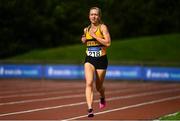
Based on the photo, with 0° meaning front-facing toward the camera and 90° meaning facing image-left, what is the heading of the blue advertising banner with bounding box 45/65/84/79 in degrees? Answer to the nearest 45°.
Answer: approximately 0°

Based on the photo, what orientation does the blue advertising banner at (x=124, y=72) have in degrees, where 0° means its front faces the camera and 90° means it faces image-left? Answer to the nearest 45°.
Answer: approximately 0°

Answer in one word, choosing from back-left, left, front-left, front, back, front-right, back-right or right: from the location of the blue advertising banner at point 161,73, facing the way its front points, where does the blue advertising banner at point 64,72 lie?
right

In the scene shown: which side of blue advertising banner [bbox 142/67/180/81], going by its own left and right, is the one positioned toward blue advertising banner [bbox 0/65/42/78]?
right

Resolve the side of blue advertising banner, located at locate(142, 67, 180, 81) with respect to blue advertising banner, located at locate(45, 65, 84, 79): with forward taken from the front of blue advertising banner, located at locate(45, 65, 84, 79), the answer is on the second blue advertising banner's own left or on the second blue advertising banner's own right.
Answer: on the second blue advertising banner's own left

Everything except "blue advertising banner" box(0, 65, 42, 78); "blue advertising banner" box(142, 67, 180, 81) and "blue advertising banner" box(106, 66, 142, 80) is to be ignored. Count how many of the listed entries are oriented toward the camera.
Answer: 3

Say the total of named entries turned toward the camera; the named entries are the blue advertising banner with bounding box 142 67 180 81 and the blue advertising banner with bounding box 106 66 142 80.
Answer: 2

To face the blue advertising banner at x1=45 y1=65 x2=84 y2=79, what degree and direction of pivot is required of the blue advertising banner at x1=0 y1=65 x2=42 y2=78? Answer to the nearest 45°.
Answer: approximately 90° to its left

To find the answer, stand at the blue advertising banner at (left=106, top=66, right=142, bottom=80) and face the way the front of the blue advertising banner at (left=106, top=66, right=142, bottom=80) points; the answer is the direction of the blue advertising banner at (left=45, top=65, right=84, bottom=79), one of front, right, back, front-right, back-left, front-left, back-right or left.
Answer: right

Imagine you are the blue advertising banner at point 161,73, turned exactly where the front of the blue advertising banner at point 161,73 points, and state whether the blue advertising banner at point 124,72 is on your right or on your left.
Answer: on your right
